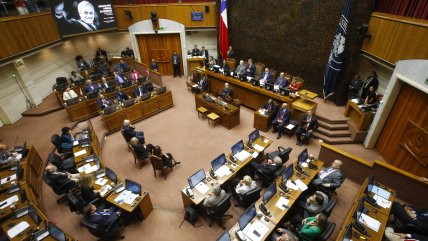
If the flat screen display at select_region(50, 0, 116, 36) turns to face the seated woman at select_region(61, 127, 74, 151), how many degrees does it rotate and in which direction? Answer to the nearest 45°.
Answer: approximately 45° to its right

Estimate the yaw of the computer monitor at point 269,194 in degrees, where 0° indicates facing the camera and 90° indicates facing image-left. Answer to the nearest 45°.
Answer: approximately 315°

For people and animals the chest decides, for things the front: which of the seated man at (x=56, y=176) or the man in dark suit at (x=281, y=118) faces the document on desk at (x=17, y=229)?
the man in dark suit

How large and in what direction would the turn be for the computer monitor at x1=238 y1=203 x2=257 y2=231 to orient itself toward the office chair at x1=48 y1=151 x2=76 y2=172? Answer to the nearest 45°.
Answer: approximately 135° to its right

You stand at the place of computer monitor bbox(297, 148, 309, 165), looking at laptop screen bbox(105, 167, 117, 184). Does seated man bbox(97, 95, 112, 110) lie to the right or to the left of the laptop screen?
right

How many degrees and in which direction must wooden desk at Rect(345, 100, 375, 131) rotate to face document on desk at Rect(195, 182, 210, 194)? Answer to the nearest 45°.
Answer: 0° — it already faces it

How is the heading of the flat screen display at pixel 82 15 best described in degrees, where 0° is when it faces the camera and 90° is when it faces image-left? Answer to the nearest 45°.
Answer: approximately 315°

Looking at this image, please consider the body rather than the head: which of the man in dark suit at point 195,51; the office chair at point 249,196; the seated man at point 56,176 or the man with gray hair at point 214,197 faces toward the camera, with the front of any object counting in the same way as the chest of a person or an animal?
the man in dark suit

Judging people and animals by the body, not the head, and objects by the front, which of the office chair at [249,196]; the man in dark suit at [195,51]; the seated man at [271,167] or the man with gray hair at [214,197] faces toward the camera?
the man in dark suit
